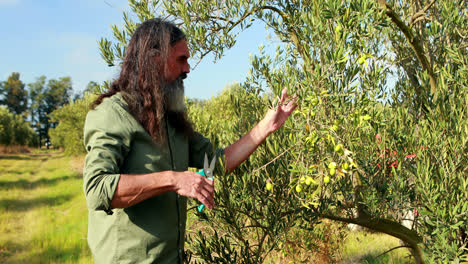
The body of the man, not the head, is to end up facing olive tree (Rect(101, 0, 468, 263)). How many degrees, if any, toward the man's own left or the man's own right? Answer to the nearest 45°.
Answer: approximately 45° to the man's own left

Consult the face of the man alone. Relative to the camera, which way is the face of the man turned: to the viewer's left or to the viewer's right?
to the viewer's right

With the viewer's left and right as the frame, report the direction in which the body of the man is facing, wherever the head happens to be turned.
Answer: facing the viewer and to the right of the viewer
